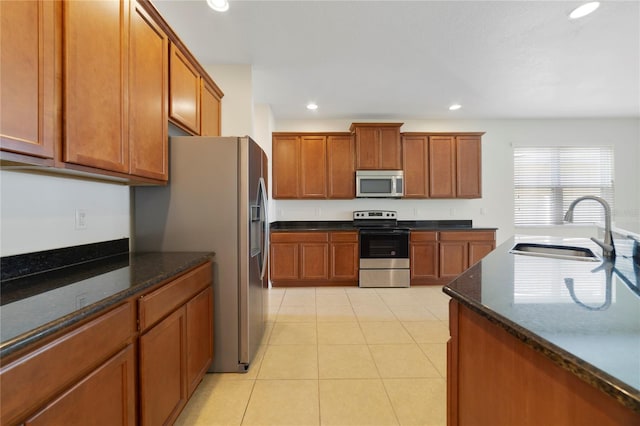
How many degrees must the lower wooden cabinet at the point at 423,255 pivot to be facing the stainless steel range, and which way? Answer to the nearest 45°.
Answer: approximately 45° to its right

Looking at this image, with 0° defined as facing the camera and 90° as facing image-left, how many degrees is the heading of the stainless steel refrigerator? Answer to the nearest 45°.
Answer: approximately 270°

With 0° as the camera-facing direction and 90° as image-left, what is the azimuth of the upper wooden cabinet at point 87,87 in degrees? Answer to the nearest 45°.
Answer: approximately 315°

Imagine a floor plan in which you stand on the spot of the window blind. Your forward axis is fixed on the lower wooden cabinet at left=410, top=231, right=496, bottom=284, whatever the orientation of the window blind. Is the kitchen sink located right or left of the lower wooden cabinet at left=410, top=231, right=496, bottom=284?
left

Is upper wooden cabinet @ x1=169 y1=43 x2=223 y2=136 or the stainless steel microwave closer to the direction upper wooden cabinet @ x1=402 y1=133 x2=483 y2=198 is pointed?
the upper wooden cabinet

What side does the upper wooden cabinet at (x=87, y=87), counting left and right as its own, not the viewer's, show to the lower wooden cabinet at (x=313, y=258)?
left

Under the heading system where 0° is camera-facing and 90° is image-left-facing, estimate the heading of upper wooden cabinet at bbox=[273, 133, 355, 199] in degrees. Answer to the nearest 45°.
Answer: approximately 0°
